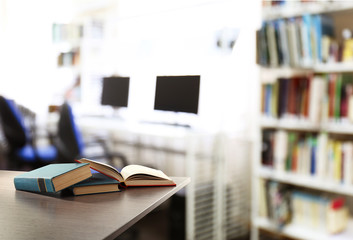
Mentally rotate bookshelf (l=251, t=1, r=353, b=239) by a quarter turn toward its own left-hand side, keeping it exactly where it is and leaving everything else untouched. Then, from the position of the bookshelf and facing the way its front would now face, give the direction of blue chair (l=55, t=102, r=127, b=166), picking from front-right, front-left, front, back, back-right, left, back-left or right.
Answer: back-right

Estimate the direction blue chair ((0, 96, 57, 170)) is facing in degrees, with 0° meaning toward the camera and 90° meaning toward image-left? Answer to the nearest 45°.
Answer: approximately 225°

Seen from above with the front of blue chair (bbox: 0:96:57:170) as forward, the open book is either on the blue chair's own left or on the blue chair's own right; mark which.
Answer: on the blue chair's own right

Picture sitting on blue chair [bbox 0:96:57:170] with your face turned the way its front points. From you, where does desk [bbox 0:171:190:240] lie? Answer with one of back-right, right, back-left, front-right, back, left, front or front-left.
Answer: back-right

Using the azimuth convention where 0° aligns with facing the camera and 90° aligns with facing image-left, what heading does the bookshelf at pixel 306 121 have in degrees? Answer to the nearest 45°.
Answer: approximately 45°

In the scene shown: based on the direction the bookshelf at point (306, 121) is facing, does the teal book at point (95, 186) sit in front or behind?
in front
